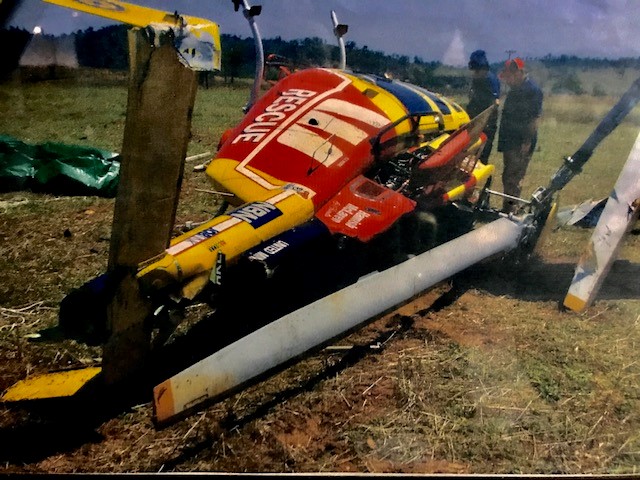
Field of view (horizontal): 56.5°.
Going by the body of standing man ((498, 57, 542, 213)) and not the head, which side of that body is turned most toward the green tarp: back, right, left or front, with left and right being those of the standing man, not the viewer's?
front

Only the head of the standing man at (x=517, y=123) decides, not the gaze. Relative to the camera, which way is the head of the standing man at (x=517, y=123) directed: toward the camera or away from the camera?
toward the camera

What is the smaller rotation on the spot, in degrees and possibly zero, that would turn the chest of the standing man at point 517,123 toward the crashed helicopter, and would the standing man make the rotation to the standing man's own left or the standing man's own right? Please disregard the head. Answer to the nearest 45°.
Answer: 0° — they already face it

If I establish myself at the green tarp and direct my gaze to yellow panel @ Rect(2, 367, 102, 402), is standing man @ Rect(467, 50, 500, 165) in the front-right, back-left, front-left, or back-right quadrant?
front-left

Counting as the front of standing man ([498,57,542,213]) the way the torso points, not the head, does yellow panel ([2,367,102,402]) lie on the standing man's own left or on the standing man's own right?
on the standing man's own left

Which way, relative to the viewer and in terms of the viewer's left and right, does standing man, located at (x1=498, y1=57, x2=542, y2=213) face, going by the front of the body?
facing to the left of the viewer
